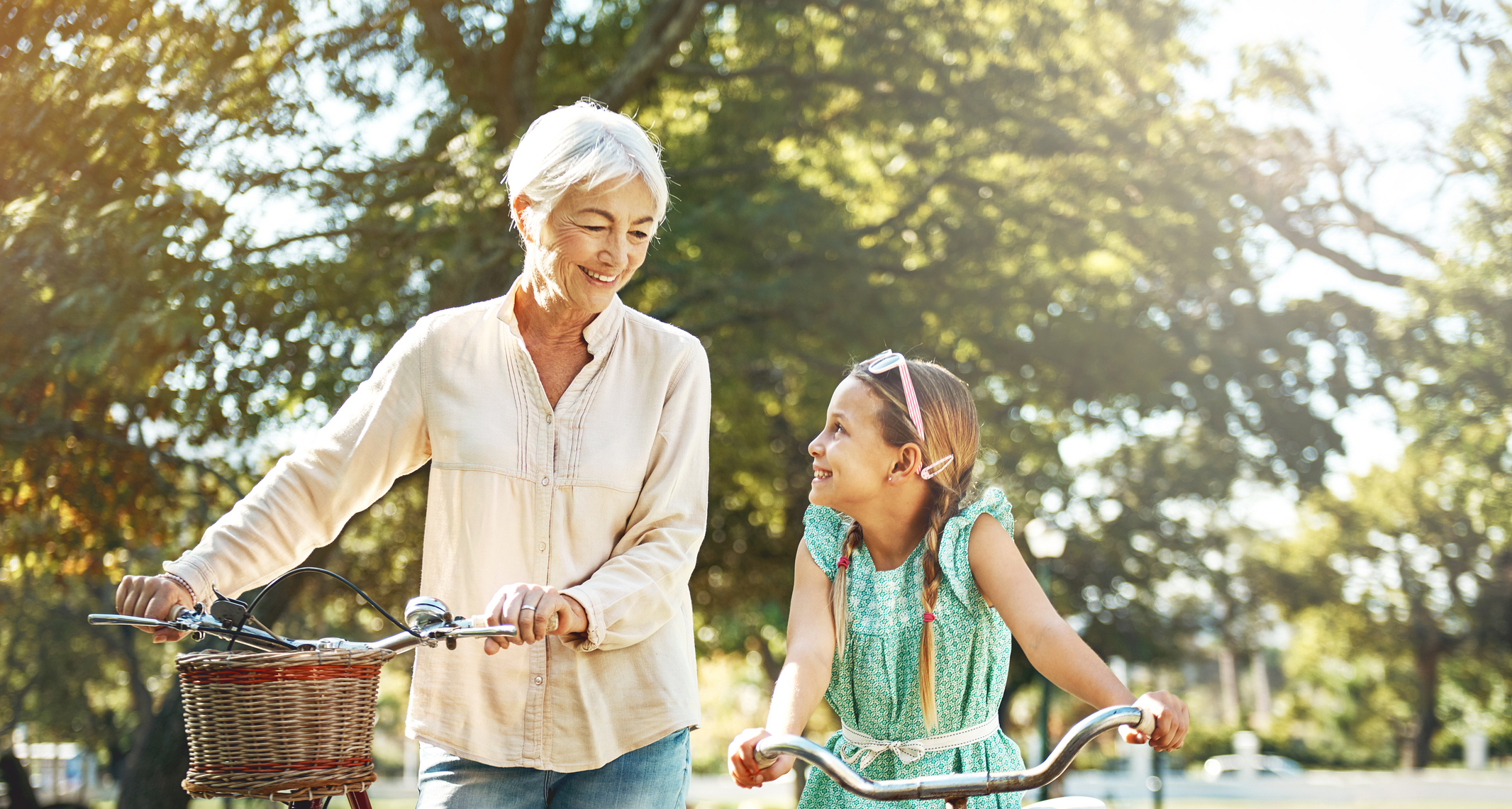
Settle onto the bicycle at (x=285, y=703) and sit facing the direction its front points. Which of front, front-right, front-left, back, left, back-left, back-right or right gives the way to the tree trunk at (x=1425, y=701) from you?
back-left

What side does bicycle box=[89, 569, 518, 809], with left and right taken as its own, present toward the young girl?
left

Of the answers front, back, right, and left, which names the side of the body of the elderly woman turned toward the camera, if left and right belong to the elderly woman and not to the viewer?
front

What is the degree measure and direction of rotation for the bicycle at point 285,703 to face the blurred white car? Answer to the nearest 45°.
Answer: approximately 135° to its left

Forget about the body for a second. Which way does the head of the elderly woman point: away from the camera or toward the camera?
toward the camera

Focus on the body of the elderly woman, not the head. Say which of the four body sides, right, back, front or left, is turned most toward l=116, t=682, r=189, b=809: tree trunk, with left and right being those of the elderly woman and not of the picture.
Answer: back

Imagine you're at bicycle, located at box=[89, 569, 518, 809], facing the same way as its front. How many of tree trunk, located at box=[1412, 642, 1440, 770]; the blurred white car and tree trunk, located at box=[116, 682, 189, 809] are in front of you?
0

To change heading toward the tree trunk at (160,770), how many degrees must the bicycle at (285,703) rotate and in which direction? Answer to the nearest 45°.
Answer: approximately 180°

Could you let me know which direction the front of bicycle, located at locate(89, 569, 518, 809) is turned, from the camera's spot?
facing the viewer

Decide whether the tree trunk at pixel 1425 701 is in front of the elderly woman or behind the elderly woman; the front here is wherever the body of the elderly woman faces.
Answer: behind

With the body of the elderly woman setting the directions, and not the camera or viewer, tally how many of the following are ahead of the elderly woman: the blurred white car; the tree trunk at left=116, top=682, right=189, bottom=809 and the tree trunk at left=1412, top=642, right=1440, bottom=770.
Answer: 0

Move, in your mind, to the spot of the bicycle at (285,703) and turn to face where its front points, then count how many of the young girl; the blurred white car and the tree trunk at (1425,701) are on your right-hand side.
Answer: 0
